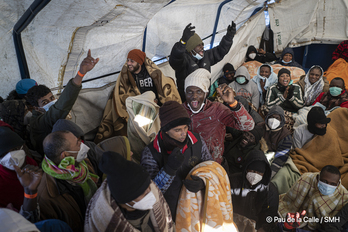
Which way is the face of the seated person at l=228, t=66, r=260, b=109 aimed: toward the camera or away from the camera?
toward the camera

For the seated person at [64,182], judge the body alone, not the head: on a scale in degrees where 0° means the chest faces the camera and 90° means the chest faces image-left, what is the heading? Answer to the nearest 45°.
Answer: approximately 270°

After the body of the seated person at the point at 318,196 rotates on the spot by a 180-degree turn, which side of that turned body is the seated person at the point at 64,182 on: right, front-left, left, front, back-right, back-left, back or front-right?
back-left

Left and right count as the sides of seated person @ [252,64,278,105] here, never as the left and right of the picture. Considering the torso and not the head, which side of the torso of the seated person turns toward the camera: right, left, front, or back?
front

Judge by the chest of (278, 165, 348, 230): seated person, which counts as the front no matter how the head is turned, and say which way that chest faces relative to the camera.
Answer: toward the camera

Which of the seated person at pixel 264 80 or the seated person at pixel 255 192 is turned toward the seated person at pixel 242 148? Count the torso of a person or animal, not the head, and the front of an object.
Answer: the seated person at pixel 264 80

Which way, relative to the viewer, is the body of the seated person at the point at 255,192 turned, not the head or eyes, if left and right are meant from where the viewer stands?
facing the viewer

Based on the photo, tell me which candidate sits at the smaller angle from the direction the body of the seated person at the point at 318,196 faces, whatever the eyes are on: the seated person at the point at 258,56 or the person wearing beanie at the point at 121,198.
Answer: the person wearing beanie

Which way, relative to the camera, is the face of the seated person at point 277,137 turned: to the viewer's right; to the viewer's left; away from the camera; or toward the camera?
toward the camera

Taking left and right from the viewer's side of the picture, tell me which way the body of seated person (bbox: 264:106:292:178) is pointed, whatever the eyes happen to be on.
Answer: facing the viewer and to the left of the viewer

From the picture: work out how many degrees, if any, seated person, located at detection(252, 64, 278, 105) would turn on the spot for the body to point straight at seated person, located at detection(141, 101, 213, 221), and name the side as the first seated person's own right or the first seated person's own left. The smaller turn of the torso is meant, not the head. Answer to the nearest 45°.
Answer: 0° — they already face them
